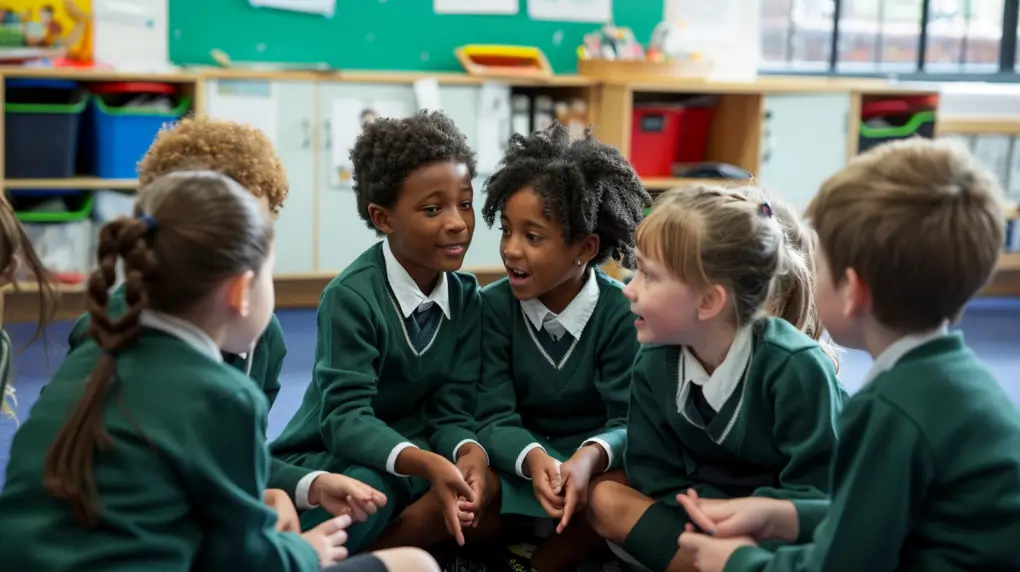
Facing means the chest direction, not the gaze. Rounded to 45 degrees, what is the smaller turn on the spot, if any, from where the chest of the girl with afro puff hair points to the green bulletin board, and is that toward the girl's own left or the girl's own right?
approximately 135° to the girl's own right

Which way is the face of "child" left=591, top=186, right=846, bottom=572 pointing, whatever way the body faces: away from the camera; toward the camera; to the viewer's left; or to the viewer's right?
to the viewer's left

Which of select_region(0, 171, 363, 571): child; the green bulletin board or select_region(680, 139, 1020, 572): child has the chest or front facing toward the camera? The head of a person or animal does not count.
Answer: the green bulletin board

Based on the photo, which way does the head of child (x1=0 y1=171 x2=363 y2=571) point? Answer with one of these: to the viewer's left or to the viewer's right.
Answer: to the viewer's right

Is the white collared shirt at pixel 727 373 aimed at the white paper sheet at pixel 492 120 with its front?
no

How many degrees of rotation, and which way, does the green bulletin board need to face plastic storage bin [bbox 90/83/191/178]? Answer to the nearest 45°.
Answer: approximately 45° to its right

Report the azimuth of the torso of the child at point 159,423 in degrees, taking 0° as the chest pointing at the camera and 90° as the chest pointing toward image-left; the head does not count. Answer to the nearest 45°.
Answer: approximately 225°

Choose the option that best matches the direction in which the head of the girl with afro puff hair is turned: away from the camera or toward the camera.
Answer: toward the camera

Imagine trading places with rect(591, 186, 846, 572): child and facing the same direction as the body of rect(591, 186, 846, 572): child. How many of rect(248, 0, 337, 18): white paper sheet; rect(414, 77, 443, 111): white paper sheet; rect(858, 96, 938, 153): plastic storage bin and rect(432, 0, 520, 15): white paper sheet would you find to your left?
0

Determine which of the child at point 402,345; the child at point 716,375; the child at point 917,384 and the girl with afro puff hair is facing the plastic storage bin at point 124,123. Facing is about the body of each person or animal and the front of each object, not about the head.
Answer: the child at point 917,384

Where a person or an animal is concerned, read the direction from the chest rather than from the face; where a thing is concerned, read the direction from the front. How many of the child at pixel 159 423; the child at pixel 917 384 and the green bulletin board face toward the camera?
1

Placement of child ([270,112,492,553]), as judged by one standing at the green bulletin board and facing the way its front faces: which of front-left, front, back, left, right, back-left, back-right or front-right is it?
front

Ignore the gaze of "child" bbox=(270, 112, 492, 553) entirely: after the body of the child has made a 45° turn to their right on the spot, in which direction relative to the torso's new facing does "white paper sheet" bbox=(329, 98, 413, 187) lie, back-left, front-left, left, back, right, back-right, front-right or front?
back

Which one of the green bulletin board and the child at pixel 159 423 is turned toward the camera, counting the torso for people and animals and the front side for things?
the green bulletin board

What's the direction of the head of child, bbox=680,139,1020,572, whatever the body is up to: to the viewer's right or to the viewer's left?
to the viewer's left

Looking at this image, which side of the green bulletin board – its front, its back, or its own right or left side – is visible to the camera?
front

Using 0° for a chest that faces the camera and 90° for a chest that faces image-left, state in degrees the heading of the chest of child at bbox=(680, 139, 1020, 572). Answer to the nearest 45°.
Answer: approximately 135°
